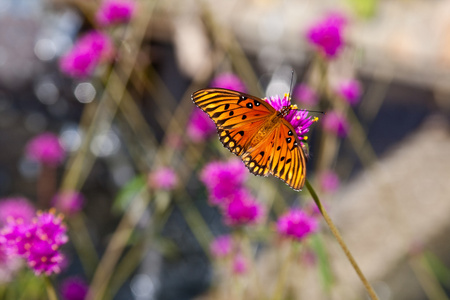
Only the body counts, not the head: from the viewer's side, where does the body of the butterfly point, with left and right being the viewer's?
facing away from the viewer and to the right of the viewer
